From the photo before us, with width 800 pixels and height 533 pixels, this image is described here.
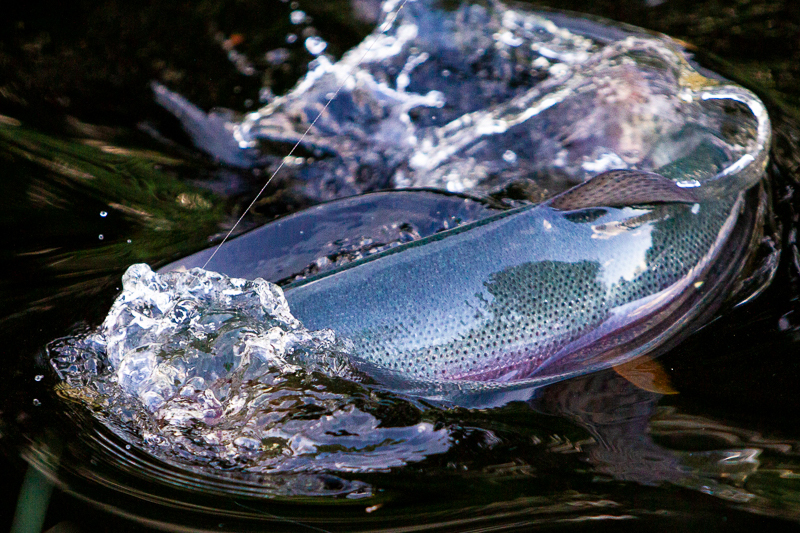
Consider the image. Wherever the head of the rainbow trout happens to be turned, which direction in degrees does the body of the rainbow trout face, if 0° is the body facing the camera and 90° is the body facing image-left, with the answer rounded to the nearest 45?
approximately 90°

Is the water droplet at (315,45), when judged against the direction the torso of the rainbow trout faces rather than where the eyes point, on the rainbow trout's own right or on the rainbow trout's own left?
on the rainbow trout's own right

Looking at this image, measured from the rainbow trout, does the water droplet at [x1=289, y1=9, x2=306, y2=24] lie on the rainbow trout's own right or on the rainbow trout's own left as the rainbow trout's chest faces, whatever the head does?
on the rainbow trout's own right
